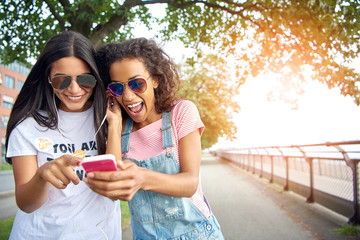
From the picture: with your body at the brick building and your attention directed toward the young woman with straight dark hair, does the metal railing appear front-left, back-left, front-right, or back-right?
front-left

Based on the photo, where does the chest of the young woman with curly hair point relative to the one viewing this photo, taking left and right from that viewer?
facing the viewer and to the left of the viewer

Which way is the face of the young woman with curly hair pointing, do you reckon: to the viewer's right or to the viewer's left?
to the viewer's left

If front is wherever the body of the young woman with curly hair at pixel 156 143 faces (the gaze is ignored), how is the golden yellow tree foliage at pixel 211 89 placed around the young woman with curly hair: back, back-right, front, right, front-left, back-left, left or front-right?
back-right

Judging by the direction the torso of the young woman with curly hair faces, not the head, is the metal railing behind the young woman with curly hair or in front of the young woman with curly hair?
behind
